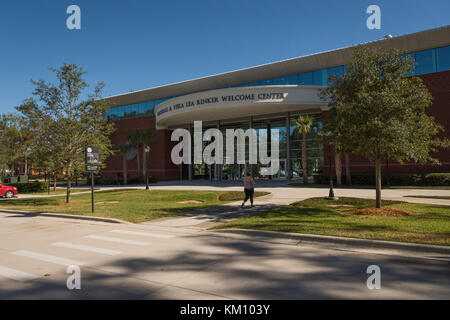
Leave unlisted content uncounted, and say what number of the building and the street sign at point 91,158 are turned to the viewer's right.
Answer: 0

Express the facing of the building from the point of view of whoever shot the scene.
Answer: facing the viewer and to the left of the viewer

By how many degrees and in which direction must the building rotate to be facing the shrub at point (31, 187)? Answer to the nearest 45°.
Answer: approximately 45° to its right

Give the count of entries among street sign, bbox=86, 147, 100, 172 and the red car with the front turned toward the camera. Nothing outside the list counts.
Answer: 1

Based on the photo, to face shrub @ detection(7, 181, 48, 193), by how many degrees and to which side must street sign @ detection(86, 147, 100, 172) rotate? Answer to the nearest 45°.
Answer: approximately 180°

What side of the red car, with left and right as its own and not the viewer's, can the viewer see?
right

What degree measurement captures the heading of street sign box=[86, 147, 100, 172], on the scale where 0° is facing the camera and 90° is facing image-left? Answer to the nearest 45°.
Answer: approximately 0°

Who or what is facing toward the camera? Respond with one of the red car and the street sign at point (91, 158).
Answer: the street sign

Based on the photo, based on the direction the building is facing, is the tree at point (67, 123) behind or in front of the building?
in front
